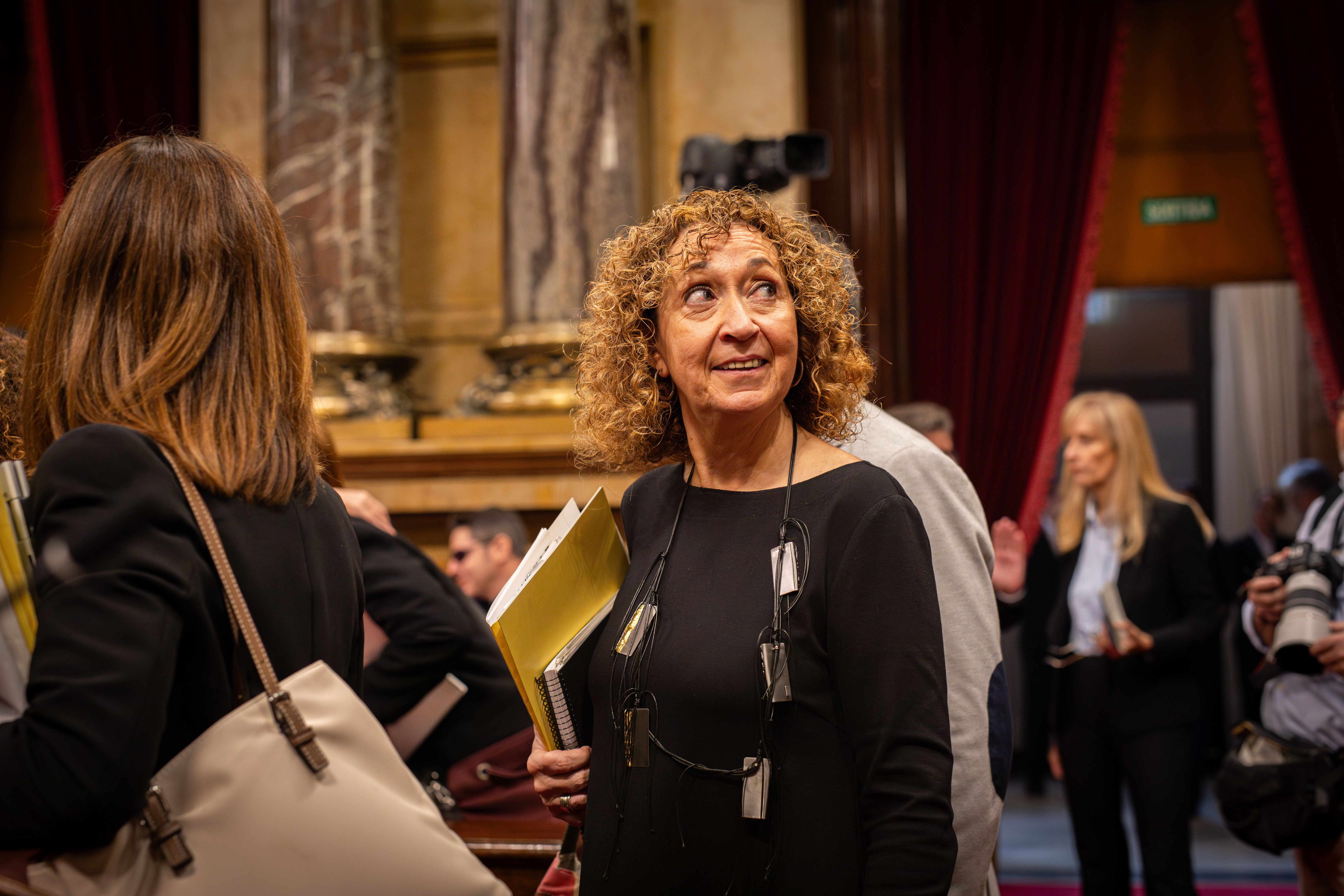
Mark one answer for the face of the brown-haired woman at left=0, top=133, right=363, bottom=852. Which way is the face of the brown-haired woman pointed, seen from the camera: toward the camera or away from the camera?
away from the camera

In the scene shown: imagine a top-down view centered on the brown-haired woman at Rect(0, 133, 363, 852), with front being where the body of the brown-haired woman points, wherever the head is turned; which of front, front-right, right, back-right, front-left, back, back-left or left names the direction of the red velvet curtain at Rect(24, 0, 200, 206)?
front-right

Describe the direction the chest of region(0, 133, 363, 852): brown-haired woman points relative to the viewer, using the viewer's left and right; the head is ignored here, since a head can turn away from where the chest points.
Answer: facing away from the viewer and to the left of the viewer

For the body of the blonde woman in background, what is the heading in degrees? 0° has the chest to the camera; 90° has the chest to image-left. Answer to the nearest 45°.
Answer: approximately 45°

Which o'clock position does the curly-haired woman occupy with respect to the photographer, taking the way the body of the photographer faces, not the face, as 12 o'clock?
The curly-haired woman is roughly at 11 o'clock from the photographer.

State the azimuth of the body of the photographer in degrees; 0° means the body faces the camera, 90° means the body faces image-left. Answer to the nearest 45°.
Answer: approximately 45°

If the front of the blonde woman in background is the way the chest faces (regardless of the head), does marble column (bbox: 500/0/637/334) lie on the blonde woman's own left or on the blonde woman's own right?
on the blonde woman's own right

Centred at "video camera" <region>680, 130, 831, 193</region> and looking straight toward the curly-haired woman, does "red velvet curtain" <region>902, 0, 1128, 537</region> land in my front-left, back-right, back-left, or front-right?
back-left
